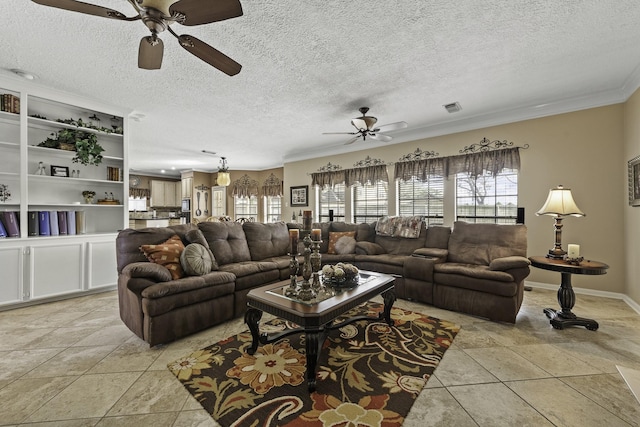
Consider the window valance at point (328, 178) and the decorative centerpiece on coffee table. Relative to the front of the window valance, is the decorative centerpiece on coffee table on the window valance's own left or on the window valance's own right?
on the window valance's own left

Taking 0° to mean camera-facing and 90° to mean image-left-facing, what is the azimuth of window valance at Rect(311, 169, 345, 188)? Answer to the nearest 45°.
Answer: approximately 45°

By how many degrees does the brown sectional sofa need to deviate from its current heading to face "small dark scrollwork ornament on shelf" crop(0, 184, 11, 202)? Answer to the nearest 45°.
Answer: approximately 90° to its right

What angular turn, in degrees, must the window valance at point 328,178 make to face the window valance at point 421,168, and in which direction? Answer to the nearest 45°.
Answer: approximately 90° to its left

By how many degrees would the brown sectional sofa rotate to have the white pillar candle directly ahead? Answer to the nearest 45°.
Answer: approximately 90° to its left

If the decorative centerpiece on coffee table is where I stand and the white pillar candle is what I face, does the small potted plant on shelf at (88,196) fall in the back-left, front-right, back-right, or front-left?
back-left

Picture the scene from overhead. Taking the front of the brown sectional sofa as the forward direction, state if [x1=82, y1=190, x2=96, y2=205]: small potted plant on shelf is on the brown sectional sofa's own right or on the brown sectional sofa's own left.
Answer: on the brown sectional sofa's own right

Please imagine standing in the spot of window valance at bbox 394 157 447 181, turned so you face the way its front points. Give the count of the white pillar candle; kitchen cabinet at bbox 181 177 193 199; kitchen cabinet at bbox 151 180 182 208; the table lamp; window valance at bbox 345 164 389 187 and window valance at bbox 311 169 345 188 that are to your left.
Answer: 2

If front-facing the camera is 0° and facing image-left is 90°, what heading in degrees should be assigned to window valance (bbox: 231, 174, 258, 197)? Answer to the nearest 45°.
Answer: approximately 0°

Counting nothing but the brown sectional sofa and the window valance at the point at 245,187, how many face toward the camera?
2

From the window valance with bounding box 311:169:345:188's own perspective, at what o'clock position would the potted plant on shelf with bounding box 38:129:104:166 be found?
The potted plant on shelf is roughly at 12 o'clock from the window valance.

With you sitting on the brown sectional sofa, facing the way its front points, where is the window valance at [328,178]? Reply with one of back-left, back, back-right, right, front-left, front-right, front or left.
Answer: back

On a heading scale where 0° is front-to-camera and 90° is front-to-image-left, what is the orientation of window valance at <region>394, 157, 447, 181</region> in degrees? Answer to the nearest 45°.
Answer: approximately 45°

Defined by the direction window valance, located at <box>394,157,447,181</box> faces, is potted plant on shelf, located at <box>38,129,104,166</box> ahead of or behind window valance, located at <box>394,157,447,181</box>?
ahead

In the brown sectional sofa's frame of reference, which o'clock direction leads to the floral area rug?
The floral area rug is roughly at 11 o'clock from the brown sectional sofa.

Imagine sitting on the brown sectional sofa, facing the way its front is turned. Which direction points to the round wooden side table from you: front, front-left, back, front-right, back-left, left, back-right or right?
left
